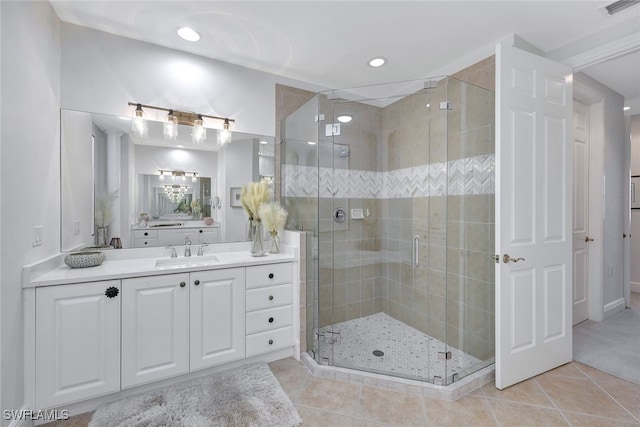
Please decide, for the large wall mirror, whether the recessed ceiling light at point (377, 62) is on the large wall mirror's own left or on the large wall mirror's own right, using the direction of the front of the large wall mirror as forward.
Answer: on the large wall mirror's own left

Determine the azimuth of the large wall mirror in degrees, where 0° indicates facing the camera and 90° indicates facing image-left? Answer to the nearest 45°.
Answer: approximately 0°

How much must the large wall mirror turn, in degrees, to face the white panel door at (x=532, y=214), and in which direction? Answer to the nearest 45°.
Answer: approximately 45° to its left

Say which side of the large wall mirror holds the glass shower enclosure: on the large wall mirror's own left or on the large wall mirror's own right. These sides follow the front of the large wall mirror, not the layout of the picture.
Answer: on the large wall mirror's own left

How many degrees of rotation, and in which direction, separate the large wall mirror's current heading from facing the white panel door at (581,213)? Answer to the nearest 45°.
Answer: approximately 90° to its left

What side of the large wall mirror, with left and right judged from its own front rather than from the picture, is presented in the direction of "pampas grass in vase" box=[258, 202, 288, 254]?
left

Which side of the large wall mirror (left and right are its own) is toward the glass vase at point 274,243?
left
